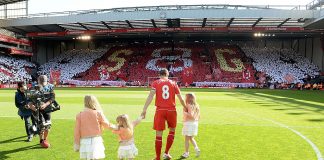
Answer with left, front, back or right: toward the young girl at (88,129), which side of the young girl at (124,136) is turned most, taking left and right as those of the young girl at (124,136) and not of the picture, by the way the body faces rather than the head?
left

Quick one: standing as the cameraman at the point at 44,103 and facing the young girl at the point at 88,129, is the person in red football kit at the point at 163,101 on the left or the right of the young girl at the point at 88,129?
left

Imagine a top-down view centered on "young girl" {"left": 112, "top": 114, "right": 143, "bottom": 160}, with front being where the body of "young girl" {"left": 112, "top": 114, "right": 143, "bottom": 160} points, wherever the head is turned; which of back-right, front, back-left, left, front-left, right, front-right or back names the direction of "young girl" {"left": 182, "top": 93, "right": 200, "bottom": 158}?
front-right

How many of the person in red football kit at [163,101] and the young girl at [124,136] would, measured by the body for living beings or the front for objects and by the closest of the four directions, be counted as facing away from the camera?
2

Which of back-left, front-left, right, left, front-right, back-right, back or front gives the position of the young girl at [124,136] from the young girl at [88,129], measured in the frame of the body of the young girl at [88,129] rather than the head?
right

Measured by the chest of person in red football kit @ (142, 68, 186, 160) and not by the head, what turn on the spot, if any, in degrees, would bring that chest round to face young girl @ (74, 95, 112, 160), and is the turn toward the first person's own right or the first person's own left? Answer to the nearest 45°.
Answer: approximately 135° to the first person's own left

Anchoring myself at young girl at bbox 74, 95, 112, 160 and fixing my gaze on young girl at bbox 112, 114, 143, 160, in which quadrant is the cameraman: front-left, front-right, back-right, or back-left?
back-left

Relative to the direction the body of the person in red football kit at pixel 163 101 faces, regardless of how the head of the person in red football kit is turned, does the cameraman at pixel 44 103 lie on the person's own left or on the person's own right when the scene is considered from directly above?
on the person's own left

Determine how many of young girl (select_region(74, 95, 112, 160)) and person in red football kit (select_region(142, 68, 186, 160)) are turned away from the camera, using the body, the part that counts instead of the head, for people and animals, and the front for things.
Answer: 2

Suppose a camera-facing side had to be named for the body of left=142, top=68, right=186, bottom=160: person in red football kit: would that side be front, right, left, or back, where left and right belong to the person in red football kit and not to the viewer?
back

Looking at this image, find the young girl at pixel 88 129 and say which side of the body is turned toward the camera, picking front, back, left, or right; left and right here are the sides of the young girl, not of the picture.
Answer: back

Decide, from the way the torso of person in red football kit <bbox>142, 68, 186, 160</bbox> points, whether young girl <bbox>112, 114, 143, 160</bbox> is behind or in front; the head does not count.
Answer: behind

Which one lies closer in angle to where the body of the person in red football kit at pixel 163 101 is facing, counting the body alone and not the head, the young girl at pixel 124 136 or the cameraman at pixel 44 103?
the cameraman

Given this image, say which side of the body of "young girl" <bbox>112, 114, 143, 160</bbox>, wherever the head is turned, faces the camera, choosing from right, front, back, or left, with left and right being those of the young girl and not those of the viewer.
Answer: back
